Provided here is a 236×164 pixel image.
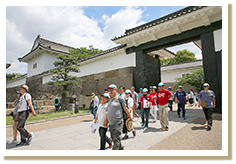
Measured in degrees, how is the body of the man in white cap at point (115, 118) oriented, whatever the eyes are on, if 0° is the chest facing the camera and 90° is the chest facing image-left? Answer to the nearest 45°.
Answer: approximately 45°

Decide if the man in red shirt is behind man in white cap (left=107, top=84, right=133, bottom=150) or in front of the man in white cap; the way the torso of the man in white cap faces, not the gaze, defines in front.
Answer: behind

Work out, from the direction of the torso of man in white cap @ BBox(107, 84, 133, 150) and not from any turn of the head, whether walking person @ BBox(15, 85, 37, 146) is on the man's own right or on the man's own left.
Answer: on the man's own right
